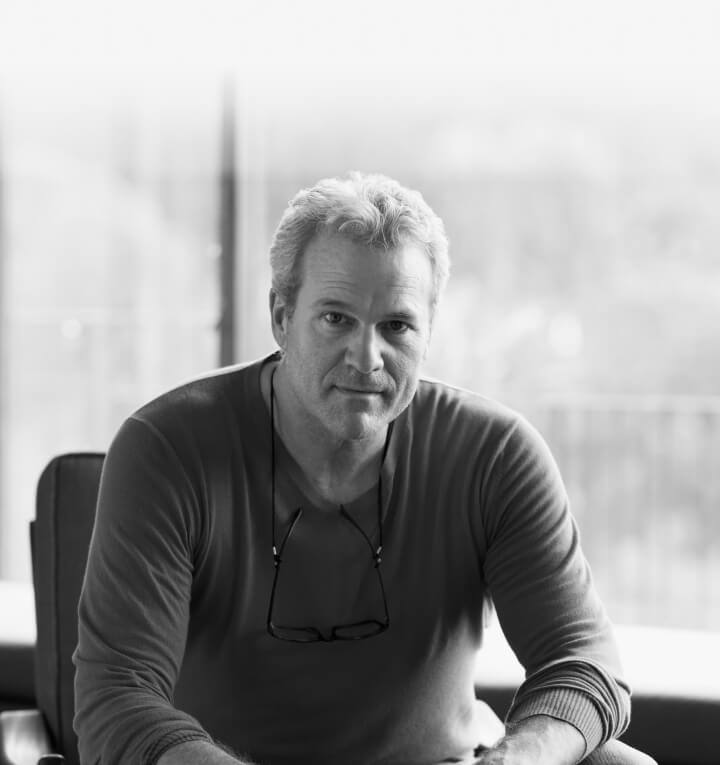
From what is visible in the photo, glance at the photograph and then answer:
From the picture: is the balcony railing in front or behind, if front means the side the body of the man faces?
behind

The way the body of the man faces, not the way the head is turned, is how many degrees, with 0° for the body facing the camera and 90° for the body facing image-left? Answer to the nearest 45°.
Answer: approximately 0°

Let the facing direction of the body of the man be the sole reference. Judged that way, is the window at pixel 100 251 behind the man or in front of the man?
behind

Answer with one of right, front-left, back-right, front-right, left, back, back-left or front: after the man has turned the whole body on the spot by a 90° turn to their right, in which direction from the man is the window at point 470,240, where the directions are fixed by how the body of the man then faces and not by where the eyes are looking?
right
